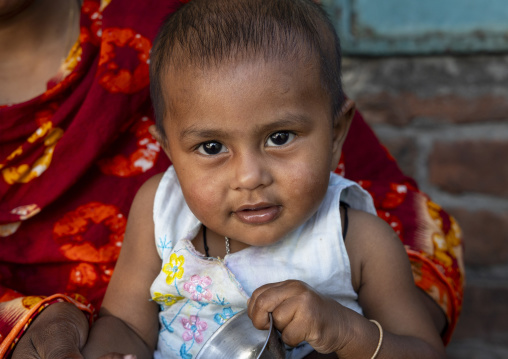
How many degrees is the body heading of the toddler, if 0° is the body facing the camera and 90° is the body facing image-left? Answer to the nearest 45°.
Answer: approximately 0°
